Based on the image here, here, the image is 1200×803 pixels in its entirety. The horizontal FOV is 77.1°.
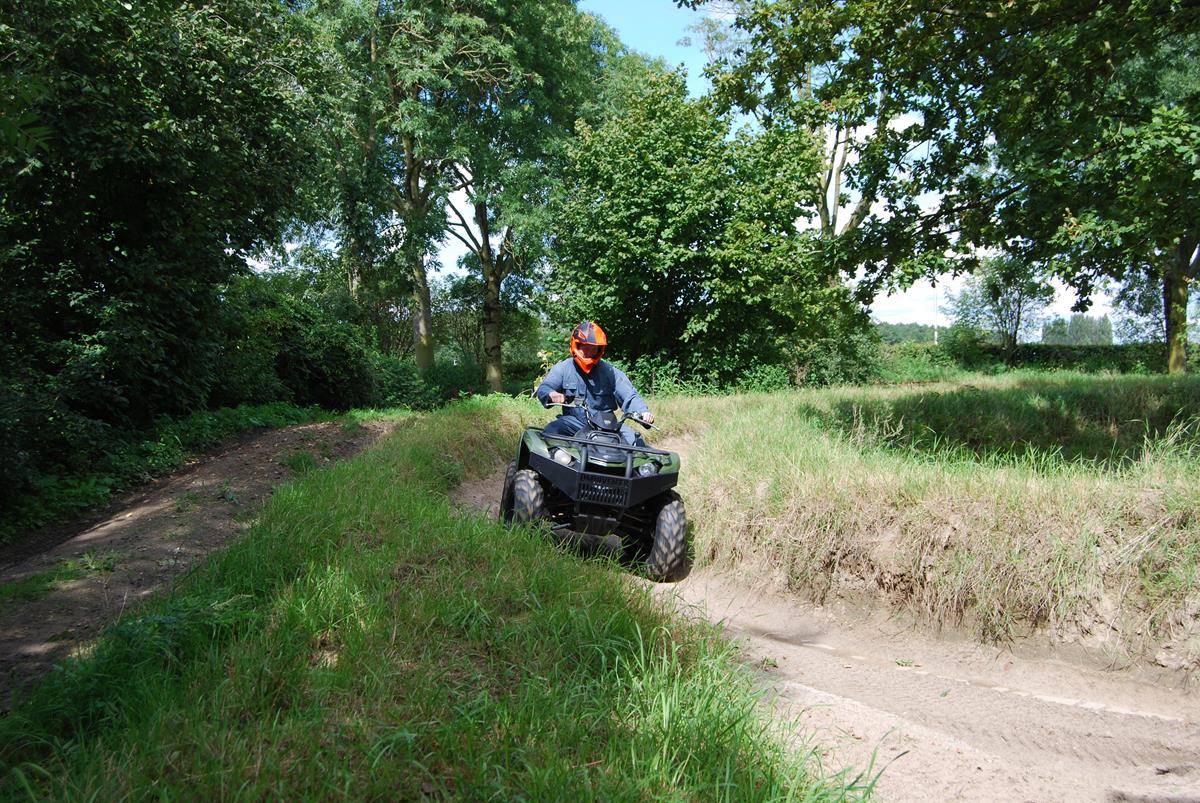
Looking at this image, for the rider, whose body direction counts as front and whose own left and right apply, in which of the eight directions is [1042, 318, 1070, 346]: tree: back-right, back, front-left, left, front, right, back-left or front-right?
back-left

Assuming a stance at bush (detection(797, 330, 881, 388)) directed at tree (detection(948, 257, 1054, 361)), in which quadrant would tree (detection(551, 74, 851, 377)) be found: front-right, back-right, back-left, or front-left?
back-left

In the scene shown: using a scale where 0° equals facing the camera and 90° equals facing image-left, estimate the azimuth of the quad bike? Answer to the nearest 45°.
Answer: approximately 0°

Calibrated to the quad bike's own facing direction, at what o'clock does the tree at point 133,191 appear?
The tree is roughly at 4 o'clock from the quad bike.

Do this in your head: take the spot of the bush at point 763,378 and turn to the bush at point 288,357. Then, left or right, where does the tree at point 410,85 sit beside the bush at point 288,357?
right

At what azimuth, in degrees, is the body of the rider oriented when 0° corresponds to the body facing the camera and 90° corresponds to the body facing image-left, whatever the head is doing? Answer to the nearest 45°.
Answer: approximately 0°

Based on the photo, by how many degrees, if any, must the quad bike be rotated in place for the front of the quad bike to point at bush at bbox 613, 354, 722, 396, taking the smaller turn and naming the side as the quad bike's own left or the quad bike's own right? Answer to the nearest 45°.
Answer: approximately 180°

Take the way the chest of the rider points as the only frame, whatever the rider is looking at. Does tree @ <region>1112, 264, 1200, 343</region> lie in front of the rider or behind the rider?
behind

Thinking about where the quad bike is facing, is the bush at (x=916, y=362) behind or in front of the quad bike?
behind

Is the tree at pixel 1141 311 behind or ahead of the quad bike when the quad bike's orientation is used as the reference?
behind

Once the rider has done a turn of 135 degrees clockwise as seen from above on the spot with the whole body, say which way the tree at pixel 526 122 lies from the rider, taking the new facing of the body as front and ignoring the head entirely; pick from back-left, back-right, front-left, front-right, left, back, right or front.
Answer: front-right
